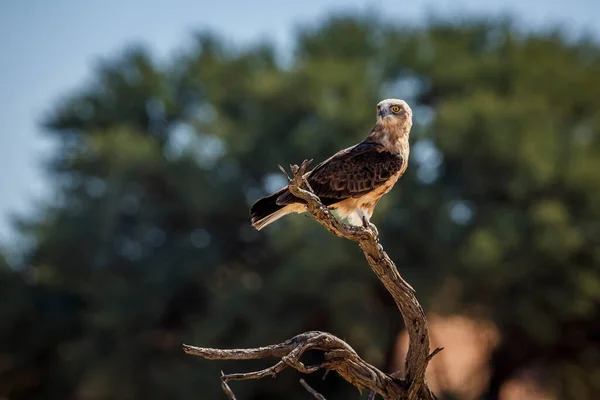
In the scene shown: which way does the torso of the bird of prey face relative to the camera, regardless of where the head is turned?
to the viewer's right
